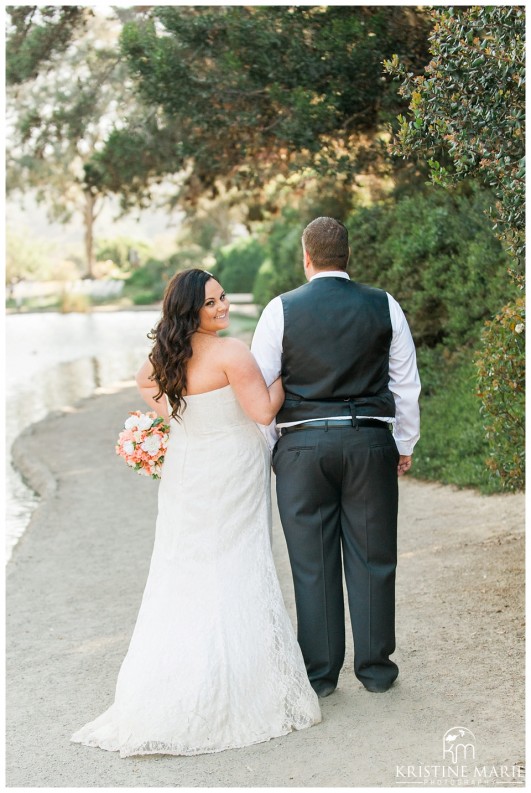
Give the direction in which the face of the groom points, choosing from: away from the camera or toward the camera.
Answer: away from the camera

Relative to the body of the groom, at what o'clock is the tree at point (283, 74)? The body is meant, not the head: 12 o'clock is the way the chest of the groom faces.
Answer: The tree is roughly at 12 o'clock from the groom.

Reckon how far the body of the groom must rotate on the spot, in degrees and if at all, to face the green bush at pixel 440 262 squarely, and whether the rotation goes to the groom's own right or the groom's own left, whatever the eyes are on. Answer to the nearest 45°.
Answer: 0° — they already face it

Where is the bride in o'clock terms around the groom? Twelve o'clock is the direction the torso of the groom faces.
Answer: The bride is roughly at 8 o'clock from the groom.

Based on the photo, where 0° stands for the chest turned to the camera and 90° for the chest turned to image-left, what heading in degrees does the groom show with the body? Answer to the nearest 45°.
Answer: approximately 180°
